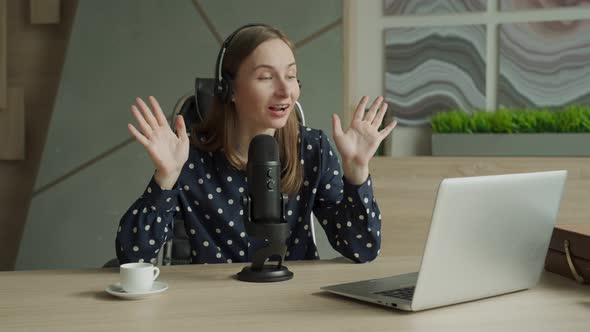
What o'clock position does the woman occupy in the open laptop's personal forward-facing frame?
The woman is roughly at 12 o'clock from the open laptop.

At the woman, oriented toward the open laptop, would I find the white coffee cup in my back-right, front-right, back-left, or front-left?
front-right

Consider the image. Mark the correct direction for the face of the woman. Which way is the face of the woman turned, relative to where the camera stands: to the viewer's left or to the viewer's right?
to the viewer's right

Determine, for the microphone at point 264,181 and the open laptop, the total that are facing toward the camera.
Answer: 0

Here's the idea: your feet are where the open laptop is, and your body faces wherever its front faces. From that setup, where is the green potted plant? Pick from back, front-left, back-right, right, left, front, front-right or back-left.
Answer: front-right

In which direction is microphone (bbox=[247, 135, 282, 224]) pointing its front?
away from the camera

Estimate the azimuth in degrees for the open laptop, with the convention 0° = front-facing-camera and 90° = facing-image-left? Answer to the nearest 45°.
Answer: approximately 135°

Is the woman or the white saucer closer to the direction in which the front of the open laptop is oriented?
the woman

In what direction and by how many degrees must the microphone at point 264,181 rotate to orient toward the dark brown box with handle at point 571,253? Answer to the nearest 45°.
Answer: approximately 90° to its right
